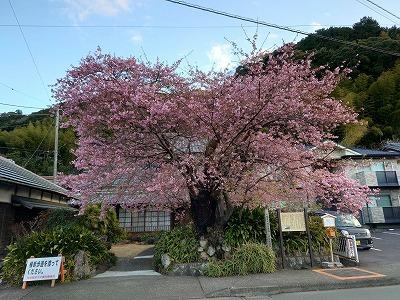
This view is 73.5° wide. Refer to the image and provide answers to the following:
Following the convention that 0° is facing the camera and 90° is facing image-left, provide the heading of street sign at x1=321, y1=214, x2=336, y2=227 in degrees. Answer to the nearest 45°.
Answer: approximately 0°

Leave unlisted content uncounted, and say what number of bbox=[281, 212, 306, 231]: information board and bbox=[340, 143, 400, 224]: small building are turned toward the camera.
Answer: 2

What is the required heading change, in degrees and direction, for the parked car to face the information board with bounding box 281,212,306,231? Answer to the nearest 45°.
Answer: approximately 45° to its right

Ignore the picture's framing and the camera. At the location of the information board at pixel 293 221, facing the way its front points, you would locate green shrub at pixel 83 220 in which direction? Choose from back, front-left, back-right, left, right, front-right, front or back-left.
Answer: right
